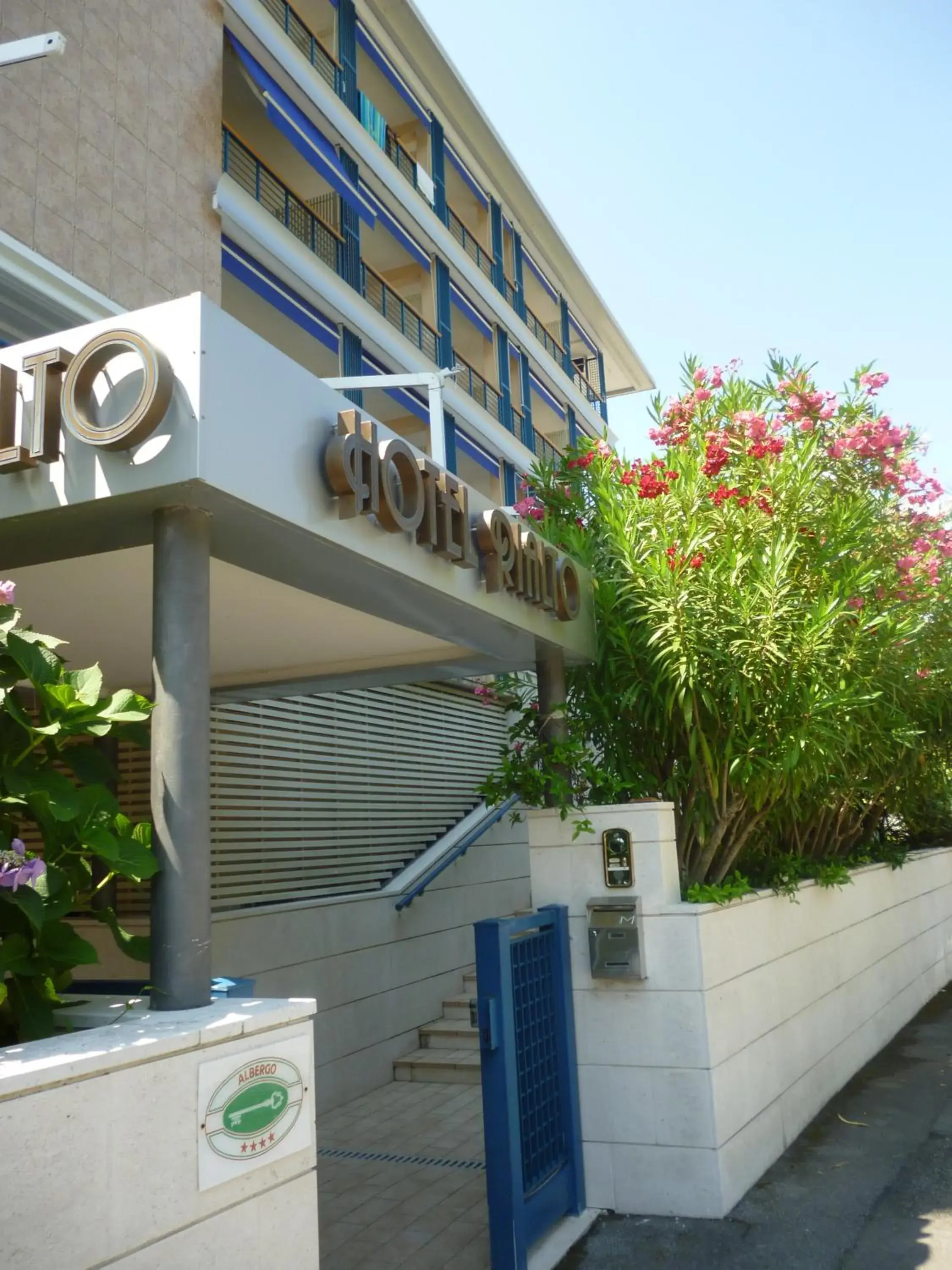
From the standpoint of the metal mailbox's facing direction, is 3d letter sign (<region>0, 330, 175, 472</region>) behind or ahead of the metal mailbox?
ahead

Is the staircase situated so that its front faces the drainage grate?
yes

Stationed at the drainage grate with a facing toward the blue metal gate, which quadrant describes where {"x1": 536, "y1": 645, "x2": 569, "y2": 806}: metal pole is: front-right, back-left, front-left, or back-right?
front-left

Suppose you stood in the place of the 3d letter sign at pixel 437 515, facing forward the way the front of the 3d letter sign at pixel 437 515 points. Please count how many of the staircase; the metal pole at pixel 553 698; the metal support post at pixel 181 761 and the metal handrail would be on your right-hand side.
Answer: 1

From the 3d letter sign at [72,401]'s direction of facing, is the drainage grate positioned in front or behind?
behind

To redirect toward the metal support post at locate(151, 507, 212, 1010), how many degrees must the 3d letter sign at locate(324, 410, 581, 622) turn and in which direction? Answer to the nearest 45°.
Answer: approximately 90° to its right

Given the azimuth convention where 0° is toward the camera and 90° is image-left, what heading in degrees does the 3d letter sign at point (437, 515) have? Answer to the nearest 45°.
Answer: approximately 315°

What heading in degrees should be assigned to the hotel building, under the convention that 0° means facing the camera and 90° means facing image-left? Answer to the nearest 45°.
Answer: approximately 315°

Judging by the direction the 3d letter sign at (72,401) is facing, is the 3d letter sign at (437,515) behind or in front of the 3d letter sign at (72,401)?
behind

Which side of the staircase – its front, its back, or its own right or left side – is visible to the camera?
front

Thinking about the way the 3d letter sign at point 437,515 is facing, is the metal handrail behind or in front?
behind

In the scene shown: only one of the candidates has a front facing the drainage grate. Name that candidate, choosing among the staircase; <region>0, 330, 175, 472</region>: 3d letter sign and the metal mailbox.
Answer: the staircase

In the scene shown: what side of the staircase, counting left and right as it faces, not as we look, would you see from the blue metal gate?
front

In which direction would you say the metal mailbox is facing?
toward the camera

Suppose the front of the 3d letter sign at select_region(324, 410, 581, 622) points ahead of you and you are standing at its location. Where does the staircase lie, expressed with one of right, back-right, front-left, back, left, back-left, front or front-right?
back-left

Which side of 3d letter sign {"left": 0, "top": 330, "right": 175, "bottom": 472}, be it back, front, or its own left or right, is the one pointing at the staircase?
back
